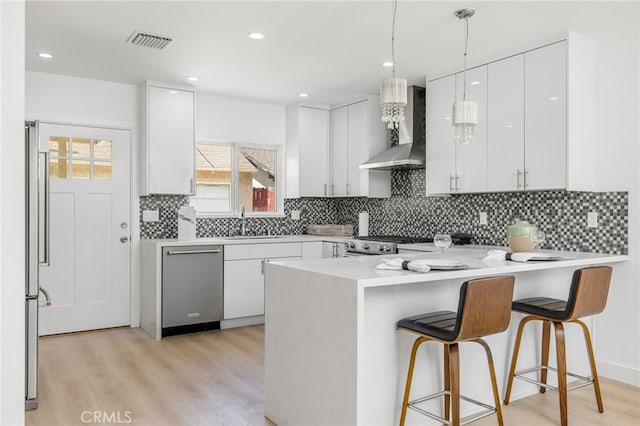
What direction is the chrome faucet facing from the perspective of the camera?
toward the camera

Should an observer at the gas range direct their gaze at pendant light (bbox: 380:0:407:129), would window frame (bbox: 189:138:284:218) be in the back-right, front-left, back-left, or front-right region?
back-right

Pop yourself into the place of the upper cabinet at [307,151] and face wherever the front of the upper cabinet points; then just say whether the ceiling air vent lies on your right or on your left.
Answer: on your right

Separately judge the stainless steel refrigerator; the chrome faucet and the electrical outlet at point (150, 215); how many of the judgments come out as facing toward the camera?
2

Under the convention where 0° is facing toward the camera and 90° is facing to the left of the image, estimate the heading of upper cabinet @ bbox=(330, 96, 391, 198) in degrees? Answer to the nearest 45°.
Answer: approximately 45°

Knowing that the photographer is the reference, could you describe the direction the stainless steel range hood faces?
facing the viewer and to the left of the viewer

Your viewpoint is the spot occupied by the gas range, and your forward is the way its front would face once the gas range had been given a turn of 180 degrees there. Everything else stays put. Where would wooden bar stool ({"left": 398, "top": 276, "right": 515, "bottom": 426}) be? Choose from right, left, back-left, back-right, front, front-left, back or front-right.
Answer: back-right

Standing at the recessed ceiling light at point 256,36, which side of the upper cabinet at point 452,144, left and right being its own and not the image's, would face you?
front

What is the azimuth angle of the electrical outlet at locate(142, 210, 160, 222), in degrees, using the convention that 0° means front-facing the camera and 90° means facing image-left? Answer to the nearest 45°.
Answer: approximately 0°

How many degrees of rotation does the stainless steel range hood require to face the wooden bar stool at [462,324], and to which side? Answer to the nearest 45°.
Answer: approximately 45° to its left

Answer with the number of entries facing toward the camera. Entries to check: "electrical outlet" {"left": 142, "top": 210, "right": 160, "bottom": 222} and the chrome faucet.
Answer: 2
